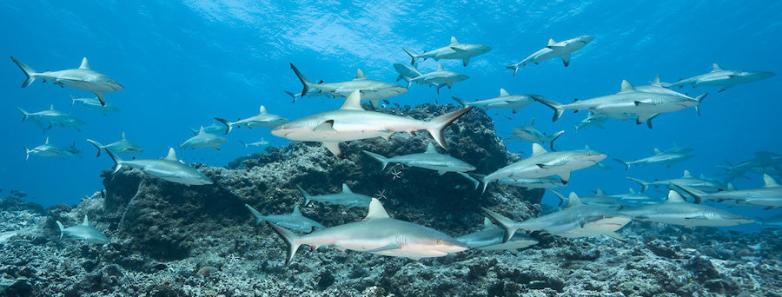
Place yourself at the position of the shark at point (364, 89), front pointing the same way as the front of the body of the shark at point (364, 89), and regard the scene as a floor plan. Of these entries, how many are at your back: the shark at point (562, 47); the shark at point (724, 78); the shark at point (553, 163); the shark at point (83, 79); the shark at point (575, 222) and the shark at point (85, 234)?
2

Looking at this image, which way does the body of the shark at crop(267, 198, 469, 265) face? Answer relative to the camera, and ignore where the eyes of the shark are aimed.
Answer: to the viewer's right

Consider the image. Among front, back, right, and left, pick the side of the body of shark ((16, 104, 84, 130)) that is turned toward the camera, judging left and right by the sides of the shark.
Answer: right

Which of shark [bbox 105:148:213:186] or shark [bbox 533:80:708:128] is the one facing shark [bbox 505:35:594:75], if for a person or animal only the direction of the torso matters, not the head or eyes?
shark [bbox 105:148:213:186]

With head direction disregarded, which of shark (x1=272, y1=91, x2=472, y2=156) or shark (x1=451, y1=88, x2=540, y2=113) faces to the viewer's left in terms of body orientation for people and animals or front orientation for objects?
shark (x1=272, y1=91, x2=472, y2=156)

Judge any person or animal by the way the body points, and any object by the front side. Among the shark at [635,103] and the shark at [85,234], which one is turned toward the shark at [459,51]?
the shark at [85,234]

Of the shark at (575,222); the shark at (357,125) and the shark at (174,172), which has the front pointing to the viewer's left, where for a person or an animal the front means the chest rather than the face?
the shark at (357,125)

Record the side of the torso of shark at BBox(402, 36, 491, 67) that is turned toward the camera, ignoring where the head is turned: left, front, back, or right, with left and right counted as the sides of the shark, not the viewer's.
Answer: right

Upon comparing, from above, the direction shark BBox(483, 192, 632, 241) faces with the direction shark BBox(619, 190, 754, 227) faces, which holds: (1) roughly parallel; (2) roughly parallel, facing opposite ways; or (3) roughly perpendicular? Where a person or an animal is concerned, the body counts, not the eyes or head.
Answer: roughly parallel

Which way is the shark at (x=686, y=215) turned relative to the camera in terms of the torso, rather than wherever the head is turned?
to the viewer's right

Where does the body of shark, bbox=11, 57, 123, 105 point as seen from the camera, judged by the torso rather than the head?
to the viewer's right

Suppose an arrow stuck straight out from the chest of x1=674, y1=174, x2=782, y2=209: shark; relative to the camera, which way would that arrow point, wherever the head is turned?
to the viewer's right

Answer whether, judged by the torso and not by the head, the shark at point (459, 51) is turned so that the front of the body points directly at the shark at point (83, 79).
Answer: no

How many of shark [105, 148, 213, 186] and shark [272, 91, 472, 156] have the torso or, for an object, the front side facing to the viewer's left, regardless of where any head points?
1

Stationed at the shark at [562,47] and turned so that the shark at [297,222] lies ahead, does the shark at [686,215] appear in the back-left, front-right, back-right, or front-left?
front-left

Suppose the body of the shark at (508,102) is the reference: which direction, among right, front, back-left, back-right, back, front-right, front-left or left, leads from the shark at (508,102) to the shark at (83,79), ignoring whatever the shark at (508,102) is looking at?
back-right

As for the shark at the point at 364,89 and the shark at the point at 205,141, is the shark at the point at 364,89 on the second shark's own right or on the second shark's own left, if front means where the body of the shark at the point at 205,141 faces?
on the second shark's own right

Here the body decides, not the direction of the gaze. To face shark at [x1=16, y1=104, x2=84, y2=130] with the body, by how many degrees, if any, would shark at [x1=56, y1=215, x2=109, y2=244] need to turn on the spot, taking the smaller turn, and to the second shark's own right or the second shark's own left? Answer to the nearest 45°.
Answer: approximately 90° to the second shark's own left

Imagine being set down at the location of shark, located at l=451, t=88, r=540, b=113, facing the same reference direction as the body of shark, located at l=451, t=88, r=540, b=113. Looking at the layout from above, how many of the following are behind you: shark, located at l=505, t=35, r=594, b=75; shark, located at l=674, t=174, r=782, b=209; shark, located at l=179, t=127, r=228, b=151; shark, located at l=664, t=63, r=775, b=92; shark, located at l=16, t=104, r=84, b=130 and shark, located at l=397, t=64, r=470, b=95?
3

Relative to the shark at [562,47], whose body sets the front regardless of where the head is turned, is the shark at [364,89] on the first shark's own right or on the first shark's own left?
on the first shark's own right

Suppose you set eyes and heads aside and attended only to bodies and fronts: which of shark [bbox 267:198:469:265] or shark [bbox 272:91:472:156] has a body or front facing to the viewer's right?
shark [bbox 267:198:469:265]
